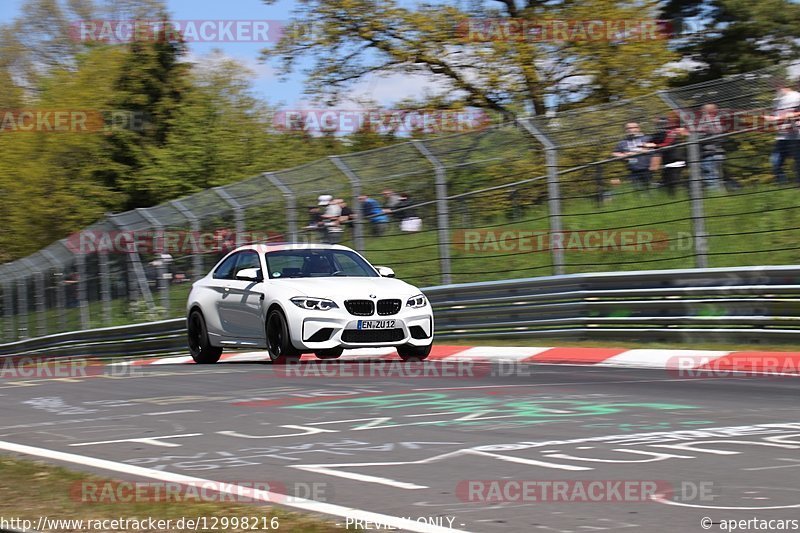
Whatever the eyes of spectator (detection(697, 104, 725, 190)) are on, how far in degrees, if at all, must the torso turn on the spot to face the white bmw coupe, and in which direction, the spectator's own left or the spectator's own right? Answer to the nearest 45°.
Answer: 0° — they already face it

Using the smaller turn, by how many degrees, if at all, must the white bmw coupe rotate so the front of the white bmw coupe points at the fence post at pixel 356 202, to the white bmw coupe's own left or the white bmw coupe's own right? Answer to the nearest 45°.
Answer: approximately 135° to the white bmw coupe's own left

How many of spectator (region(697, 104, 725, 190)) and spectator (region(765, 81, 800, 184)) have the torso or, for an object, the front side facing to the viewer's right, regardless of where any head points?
0

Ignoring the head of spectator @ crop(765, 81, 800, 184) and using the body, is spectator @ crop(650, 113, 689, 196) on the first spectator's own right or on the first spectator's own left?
on the first spectator's own right

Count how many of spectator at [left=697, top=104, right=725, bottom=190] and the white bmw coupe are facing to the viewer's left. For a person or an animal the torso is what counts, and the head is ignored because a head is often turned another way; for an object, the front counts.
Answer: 0

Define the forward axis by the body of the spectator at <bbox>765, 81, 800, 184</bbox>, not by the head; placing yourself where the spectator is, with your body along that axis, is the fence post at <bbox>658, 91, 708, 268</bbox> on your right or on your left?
on your right

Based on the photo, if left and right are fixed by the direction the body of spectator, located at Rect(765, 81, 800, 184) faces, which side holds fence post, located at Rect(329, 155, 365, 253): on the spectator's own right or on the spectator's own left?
on the spectator's own right

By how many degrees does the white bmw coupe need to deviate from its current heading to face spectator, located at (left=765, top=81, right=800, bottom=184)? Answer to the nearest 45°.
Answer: approximately 45° to its left

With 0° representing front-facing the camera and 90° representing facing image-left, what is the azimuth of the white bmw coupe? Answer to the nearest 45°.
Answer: approximately 315°

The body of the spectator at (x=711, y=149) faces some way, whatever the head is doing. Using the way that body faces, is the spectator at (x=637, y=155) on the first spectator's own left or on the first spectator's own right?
on the first spectator's own right

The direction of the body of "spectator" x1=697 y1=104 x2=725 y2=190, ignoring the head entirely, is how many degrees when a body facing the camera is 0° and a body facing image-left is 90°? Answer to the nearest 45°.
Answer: approximately 0°

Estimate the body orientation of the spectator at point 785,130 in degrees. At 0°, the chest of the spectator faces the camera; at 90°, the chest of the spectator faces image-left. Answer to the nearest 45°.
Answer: approximately 45°
